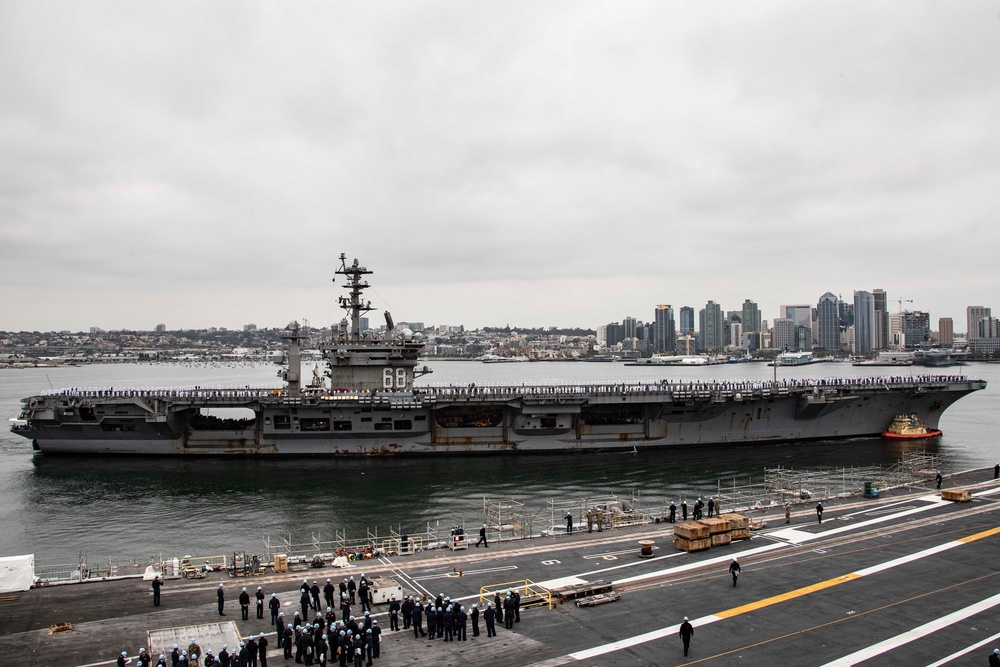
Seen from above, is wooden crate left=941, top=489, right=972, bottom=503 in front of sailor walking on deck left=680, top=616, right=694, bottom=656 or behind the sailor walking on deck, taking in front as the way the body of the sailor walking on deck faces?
in front

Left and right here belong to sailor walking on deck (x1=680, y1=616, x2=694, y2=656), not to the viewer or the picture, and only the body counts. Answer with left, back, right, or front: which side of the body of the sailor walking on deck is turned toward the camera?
back

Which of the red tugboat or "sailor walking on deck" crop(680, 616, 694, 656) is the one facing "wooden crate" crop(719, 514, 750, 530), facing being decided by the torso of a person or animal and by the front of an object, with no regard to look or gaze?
the sailor walking on deck

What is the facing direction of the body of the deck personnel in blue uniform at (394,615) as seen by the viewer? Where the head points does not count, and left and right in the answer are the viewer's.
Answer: facing away from the viewer

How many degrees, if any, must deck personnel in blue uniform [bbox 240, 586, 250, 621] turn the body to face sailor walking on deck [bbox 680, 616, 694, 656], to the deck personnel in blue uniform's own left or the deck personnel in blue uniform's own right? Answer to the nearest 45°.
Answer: approximately 135° to the deck personnel in blue uniform's own right

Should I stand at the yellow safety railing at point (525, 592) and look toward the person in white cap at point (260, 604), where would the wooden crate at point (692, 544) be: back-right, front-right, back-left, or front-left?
back-right

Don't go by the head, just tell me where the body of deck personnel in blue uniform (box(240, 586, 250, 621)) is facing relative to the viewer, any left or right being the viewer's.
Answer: facing away from the viewer

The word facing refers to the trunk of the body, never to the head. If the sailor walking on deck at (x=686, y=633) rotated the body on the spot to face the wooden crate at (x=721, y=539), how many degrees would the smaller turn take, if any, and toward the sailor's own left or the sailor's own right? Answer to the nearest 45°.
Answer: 0° — they already face it

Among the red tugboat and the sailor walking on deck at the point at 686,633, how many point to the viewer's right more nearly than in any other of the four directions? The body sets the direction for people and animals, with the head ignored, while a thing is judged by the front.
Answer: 1

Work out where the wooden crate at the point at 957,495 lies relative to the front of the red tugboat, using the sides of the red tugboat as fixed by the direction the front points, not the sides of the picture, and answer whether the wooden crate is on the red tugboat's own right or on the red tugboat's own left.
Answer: on the red tugboat's own right

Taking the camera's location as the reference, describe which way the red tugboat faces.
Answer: facing to the right of the viewer

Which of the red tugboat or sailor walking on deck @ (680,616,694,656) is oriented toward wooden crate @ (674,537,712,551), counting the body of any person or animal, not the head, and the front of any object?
the sailor walking on deck

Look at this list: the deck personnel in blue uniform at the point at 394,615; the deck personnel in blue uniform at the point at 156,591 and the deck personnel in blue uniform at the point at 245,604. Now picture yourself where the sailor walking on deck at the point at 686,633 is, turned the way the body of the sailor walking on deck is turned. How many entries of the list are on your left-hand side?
3

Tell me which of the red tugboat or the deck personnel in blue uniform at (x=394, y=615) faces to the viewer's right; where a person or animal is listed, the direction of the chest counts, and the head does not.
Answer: the red tugboat

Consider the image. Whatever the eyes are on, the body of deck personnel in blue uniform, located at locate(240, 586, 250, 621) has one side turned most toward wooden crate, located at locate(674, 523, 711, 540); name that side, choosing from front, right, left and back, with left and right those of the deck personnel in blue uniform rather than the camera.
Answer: right

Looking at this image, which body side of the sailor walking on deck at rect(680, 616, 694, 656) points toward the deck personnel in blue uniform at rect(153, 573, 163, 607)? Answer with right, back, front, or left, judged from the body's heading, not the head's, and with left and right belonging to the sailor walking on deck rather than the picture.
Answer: left

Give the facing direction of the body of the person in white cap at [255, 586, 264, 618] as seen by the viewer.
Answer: away from the camera
